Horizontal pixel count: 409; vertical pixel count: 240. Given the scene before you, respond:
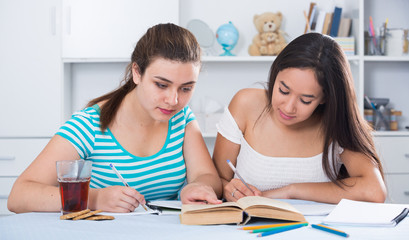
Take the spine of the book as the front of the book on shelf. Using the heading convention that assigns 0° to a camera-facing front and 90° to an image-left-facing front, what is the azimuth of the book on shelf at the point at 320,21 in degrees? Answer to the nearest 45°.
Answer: approximately 0°

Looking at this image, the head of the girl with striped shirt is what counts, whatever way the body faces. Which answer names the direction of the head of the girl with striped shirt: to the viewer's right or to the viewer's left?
to the viewer's right

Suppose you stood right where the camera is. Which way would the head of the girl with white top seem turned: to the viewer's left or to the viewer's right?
to the viewer's left

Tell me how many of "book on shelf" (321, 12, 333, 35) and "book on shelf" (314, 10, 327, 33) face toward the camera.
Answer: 2

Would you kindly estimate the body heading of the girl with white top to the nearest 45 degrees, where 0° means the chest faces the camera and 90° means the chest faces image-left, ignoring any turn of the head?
approximately 0°

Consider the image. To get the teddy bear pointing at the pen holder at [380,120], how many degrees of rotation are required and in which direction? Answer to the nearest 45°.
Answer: approximately 90° to its left

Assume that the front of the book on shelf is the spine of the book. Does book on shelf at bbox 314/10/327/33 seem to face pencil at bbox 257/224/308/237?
yes
